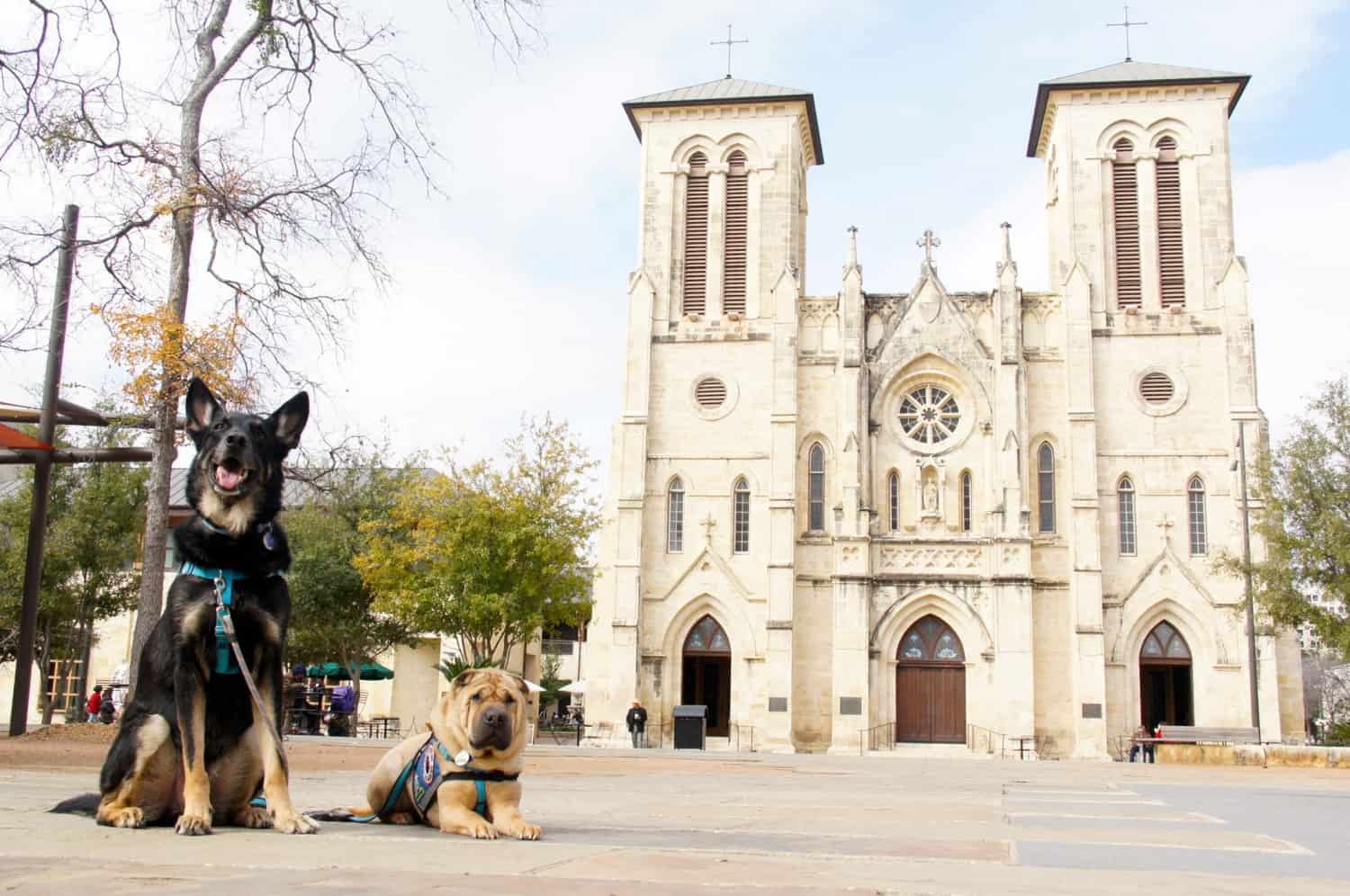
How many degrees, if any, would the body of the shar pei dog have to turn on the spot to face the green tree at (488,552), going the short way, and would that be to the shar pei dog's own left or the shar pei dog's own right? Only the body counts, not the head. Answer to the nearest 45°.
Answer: approximately 135° to the shar pei dog's own left

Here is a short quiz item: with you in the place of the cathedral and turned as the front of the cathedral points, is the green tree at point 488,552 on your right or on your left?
on your right

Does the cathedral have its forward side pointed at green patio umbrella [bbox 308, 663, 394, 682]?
no

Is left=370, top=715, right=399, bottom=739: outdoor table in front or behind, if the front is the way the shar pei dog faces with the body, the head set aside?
behind

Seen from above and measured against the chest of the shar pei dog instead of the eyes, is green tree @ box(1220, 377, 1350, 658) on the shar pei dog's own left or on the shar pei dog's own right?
on the shar pei dog's own left

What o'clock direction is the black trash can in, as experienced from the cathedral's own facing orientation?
The black trash can is roughly at 2 o'clock from the cathedral.

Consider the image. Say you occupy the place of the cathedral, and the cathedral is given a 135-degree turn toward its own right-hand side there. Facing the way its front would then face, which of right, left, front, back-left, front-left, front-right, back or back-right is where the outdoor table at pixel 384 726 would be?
front-left

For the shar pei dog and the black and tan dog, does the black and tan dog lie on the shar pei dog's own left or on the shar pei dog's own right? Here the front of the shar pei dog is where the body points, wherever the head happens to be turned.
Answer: on the shar pei dog's own right

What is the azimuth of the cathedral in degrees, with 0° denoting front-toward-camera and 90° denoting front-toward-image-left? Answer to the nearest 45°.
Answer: approximately 0°

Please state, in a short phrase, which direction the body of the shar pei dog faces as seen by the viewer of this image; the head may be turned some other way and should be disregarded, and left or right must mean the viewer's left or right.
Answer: facing the viewer and to the right of the viewer

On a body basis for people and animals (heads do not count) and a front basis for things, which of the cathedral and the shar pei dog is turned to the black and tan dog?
the cathedral

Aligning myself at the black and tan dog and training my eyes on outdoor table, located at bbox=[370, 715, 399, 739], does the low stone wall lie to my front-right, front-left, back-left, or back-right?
front-right

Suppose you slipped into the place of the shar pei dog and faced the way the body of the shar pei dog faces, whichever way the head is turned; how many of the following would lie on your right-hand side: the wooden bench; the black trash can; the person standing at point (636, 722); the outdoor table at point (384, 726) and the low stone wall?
0

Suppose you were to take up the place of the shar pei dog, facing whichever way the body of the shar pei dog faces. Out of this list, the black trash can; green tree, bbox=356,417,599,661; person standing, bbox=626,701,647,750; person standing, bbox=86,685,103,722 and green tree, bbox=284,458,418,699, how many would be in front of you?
0

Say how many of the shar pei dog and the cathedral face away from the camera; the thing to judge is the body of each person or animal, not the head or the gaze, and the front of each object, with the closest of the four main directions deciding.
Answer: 0
